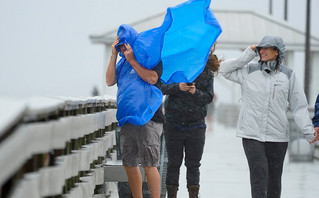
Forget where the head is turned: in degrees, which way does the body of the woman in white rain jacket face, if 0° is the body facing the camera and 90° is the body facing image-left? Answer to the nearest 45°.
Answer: approximately 0°

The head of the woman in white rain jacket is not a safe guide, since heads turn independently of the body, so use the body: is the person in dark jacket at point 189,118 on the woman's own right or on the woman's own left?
on the woman's own right

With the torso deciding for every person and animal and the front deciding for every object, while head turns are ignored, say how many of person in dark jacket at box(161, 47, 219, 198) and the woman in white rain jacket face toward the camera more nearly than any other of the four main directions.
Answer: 2

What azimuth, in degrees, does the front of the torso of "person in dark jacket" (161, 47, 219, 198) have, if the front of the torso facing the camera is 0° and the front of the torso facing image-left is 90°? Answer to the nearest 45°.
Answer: approximately 0°

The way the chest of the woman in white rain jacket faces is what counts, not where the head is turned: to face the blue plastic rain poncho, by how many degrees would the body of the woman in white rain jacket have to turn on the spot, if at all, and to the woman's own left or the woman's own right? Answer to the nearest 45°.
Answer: approximately 90° to the woman's own right
